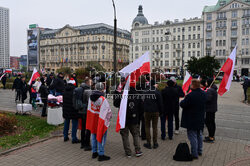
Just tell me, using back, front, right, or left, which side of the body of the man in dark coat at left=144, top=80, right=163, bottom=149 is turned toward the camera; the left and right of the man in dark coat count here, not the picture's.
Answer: back

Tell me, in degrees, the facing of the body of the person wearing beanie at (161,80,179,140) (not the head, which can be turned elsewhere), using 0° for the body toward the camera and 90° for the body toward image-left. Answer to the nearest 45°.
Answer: approximately 180°

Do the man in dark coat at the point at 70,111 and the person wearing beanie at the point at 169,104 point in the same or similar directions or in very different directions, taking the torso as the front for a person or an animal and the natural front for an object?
same or similar directions

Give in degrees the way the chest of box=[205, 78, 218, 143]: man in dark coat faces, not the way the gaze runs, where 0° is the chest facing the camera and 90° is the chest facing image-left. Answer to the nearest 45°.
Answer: approximately 90°

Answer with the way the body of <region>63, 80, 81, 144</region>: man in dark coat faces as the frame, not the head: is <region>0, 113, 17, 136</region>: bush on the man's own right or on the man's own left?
on the man's own left

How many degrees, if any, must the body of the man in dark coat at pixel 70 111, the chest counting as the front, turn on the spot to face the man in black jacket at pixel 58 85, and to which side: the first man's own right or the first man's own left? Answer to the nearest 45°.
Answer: approximately 45° to the first man's own left
